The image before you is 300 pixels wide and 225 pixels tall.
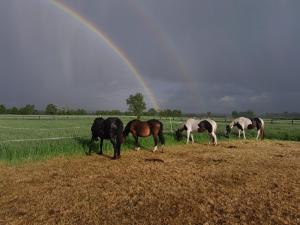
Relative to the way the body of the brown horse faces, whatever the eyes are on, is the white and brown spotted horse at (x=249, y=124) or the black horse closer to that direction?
the black horse

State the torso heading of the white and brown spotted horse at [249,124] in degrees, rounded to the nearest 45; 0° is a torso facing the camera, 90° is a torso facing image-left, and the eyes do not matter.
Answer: approximately 90°

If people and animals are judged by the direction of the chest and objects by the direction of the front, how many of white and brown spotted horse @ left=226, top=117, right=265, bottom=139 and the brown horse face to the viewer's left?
2

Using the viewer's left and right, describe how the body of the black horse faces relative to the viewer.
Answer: facing away from the viewer and to the left of the viewer

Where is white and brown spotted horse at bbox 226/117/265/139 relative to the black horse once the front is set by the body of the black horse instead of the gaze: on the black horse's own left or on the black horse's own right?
on the black horse's own right

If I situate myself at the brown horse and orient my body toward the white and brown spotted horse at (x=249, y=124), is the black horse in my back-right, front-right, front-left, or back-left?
back-right

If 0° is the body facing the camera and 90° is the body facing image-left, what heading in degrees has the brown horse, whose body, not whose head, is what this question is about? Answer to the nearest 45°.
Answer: approximately 90°

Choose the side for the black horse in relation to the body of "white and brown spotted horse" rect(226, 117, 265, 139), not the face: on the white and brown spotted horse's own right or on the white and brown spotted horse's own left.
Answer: on the white and brown spotted horse's own left
